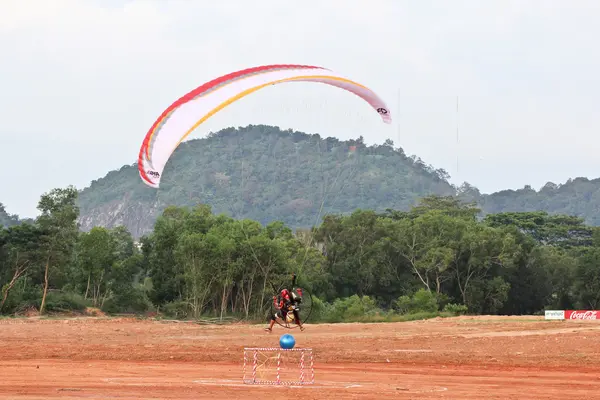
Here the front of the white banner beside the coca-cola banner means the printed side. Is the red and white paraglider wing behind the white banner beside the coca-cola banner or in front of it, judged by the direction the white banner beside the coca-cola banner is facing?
in front

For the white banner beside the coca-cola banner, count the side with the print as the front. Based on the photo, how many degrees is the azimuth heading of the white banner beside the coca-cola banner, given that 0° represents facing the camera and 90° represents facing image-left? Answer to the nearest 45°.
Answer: approximately 0°

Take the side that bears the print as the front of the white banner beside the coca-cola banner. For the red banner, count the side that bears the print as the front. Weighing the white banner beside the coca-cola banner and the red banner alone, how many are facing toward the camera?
2

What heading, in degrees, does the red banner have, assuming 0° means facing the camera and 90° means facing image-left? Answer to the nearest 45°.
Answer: approximately 0°
